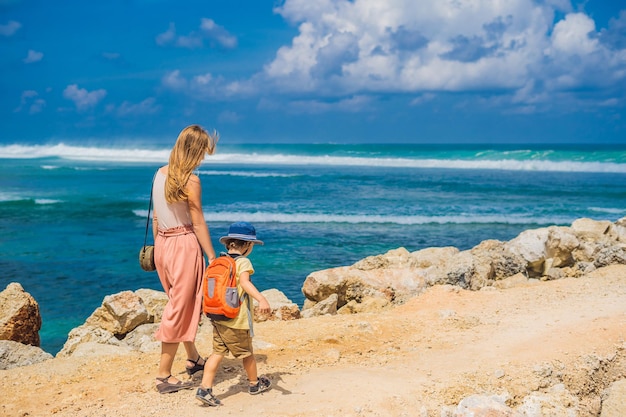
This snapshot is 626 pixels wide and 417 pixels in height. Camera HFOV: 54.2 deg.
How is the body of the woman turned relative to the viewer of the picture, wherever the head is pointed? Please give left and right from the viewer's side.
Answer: facing away from the viewer and to the right of the viewer

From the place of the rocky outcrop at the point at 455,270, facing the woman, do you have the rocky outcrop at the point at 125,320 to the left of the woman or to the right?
right

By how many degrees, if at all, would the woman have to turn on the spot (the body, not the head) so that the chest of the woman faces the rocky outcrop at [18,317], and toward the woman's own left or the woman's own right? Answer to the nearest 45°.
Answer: approximately 90° to the woman's own left

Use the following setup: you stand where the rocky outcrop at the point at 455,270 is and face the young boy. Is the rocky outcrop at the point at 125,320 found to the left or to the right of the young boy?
right

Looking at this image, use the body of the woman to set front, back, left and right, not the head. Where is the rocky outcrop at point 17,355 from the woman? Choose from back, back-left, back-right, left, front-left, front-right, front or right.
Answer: left
